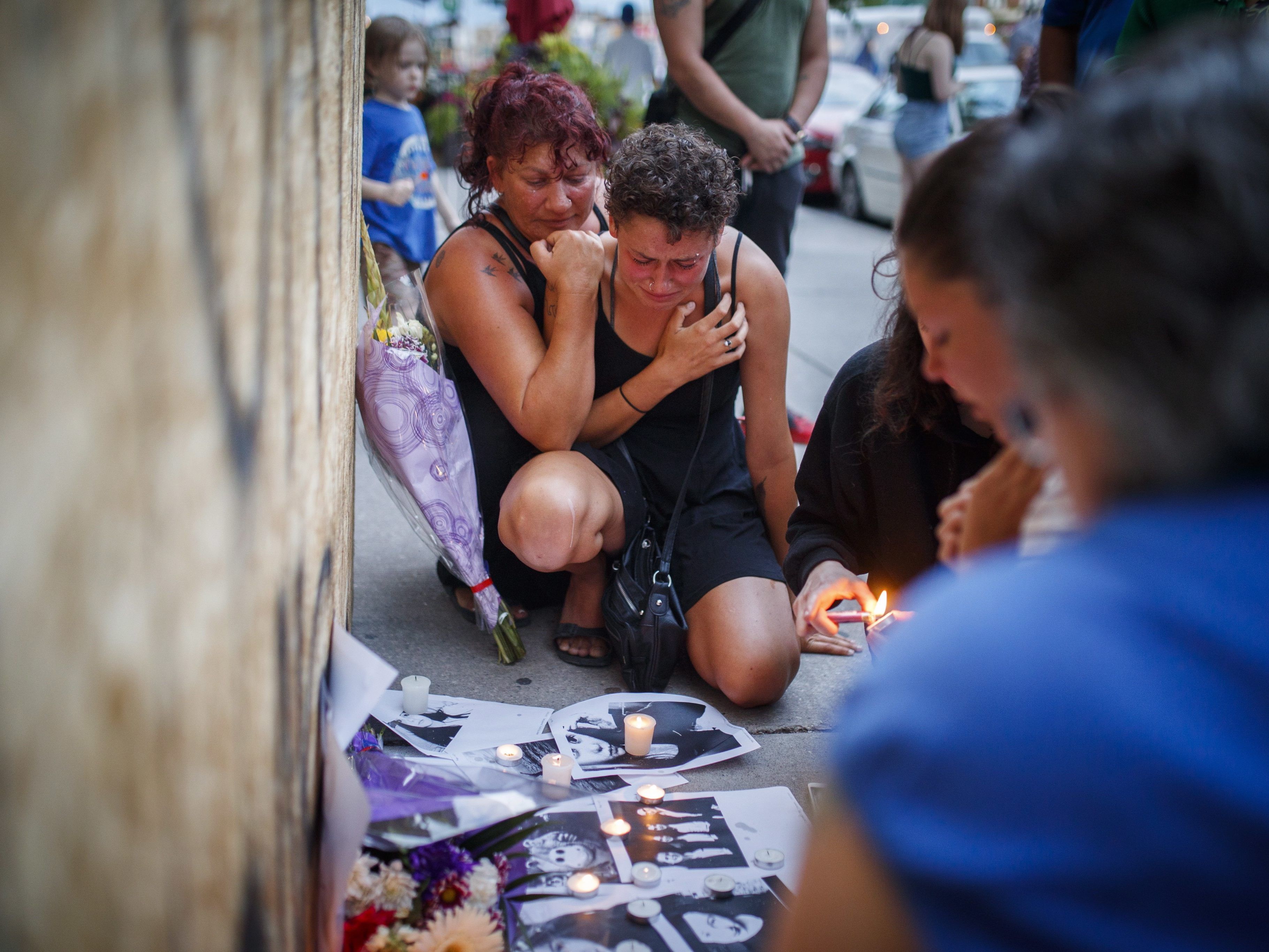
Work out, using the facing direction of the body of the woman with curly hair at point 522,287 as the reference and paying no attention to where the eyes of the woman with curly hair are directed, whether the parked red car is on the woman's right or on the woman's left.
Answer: on the woman's left

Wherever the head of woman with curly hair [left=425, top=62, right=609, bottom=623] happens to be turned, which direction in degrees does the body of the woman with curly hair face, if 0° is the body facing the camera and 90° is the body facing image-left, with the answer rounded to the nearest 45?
approximately 315°

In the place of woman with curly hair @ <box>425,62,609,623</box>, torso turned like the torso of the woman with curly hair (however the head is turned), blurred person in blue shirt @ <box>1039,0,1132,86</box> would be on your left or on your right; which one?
on your left

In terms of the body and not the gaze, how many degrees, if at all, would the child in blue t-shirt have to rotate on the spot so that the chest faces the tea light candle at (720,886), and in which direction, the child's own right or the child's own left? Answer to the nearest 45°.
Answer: approximately 45° to the child's own right

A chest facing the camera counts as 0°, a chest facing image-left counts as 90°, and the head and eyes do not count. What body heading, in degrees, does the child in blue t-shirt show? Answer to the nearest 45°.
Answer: approximately 315°

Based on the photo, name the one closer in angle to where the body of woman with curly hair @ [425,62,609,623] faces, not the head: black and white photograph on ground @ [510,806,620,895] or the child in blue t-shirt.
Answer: the black and white photograph on ground

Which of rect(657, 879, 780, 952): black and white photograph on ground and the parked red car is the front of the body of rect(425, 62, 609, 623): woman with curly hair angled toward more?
the black and white photograph on ground

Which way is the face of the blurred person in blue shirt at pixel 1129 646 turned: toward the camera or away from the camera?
away from the camera

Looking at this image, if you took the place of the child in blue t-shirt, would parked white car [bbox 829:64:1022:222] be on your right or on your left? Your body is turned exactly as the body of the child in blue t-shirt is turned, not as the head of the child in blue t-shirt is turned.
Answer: on your left
